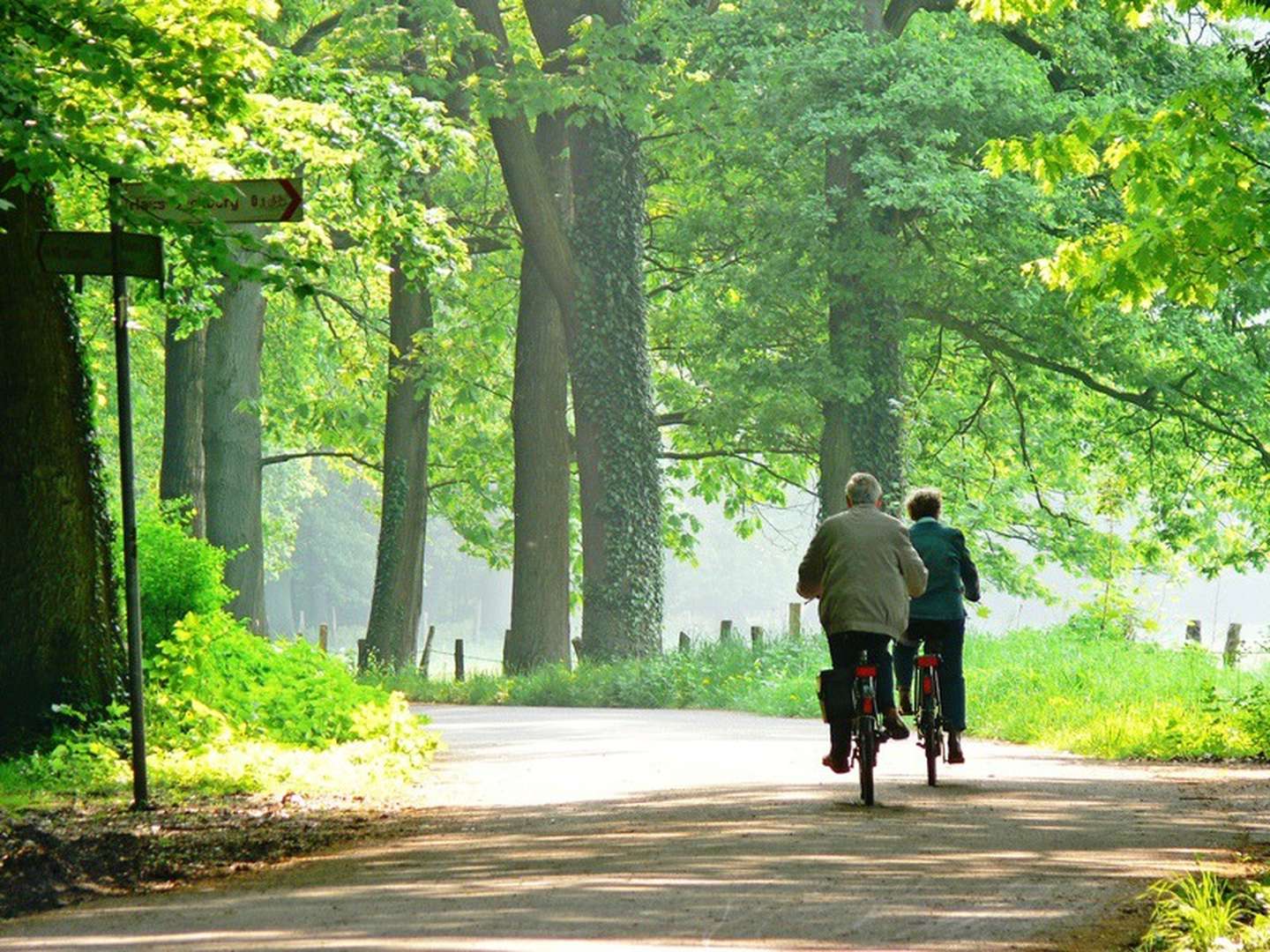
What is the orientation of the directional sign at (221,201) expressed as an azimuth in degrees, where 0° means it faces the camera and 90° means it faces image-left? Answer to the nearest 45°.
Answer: approximately 0°

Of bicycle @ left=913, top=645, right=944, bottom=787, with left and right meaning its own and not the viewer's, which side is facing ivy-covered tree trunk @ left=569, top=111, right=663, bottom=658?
front

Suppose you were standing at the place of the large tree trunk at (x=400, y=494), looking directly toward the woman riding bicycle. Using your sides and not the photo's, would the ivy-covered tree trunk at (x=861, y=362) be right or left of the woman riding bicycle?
left

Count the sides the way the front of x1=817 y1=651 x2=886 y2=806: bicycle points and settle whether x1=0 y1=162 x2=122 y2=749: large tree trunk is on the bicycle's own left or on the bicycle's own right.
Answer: on the bicycle's own left

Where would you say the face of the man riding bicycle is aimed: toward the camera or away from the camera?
away from the camera

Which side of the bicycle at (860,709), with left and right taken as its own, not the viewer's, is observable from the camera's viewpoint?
back

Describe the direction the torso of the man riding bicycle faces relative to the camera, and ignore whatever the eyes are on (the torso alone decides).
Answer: away from the camera

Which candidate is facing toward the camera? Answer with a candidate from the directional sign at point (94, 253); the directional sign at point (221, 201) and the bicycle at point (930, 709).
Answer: the directional sign at point (221, 201)

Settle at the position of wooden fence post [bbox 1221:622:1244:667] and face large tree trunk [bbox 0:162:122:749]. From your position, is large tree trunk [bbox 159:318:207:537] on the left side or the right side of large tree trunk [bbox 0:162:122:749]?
right

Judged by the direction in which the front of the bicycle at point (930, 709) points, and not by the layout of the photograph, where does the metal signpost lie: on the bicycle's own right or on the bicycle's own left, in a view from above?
on the bicycle's own left

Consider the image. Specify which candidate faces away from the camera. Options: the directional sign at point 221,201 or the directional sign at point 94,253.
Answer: the directional sign at point 94,253

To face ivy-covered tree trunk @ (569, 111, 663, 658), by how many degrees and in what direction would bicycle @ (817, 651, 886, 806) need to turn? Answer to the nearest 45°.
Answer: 0° — it already faces it

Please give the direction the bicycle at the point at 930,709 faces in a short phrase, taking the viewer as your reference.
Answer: facing away from the viewer

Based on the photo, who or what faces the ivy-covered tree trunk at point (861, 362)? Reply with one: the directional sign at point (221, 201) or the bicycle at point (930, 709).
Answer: the bicycle
